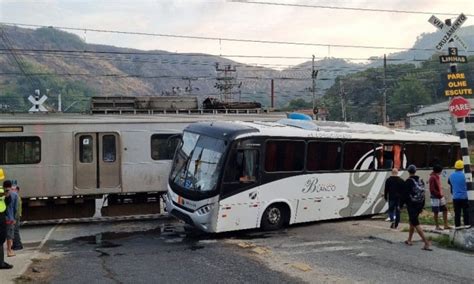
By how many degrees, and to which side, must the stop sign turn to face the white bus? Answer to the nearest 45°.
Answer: approximately 90° to its right

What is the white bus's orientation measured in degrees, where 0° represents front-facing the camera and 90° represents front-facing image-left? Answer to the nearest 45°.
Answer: approximately 45°

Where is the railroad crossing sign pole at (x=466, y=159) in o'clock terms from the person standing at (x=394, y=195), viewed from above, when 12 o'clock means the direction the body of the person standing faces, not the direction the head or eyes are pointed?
The railroad crossing sign pole is roughly at 5 o'clock from the person standing.

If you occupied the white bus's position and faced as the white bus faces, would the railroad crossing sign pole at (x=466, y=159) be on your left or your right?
on your left

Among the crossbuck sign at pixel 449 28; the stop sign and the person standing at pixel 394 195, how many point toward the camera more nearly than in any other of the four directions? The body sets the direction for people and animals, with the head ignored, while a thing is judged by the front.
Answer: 2

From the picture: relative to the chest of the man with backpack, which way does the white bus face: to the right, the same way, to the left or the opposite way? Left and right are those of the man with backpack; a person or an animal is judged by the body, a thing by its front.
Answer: to the left

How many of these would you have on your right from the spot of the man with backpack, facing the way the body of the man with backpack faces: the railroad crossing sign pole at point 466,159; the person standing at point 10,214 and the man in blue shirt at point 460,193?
2

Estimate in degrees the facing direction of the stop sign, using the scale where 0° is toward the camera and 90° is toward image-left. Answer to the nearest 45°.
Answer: approximately 0°

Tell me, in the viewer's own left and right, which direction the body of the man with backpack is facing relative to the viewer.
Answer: facing away from the viewer and to the left of the viewer
